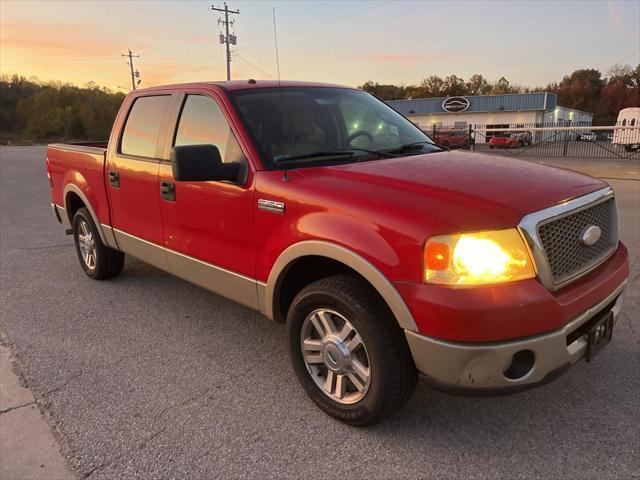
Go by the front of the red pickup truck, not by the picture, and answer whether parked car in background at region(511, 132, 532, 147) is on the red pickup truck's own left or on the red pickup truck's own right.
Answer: on the red pickup truck's own left

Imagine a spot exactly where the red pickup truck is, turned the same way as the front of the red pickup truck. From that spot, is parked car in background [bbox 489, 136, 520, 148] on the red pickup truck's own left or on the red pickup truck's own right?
on the red pickup truck's own left

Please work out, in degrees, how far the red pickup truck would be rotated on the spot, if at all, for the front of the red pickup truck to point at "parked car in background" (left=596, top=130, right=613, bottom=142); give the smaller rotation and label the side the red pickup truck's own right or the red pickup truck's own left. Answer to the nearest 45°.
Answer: approximately 90° to the red pickup truck's own left

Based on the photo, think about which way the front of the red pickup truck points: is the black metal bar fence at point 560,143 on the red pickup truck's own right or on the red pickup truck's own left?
on the red pickup truck's own left

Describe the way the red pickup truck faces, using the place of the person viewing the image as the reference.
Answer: facing the viewer and to the right of the viewer
